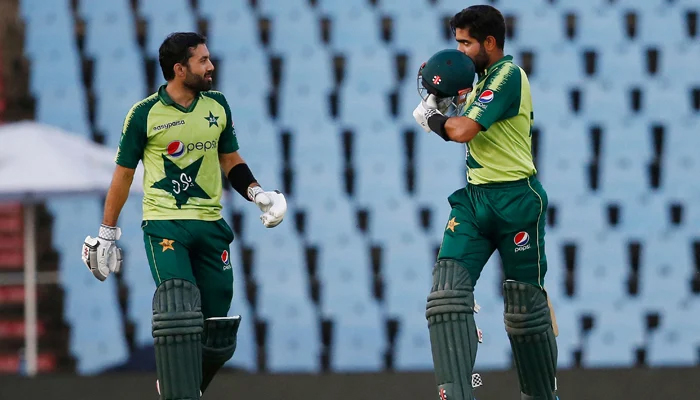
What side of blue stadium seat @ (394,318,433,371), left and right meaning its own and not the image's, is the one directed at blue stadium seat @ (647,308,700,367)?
left

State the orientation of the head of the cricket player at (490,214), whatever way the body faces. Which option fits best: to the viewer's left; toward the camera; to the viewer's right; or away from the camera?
to the viewer's left

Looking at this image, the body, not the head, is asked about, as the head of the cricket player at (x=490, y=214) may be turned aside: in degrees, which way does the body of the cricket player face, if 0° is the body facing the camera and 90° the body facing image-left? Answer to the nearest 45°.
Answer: approximately 45°
